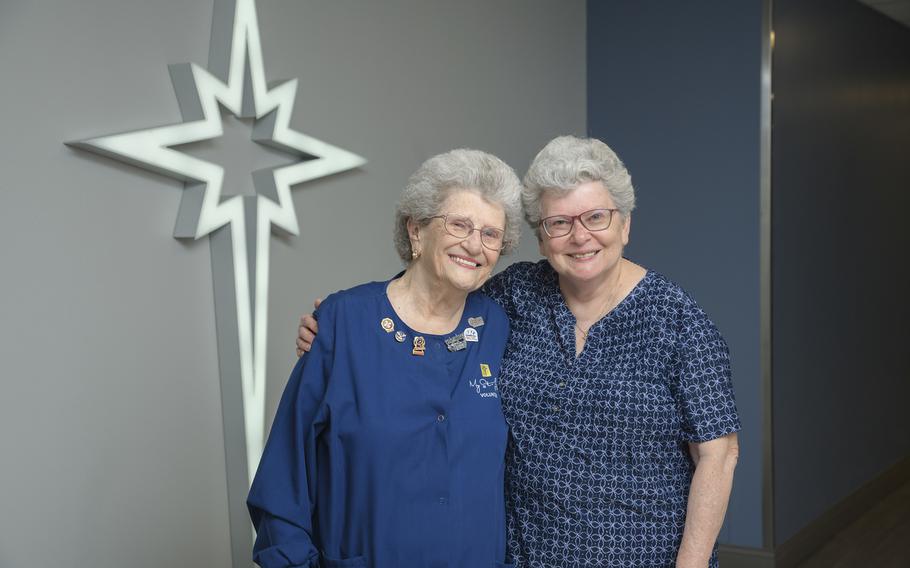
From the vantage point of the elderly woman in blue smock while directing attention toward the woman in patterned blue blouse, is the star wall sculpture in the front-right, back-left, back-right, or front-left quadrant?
back-left

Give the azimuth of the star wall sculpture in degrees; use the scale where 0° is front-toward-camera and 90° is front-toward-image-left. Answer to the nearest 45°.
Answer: approximately 315°

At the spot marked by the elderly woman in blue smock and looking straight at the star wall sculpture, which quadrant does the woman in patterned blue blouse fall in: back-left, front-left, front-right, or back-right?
back-right
